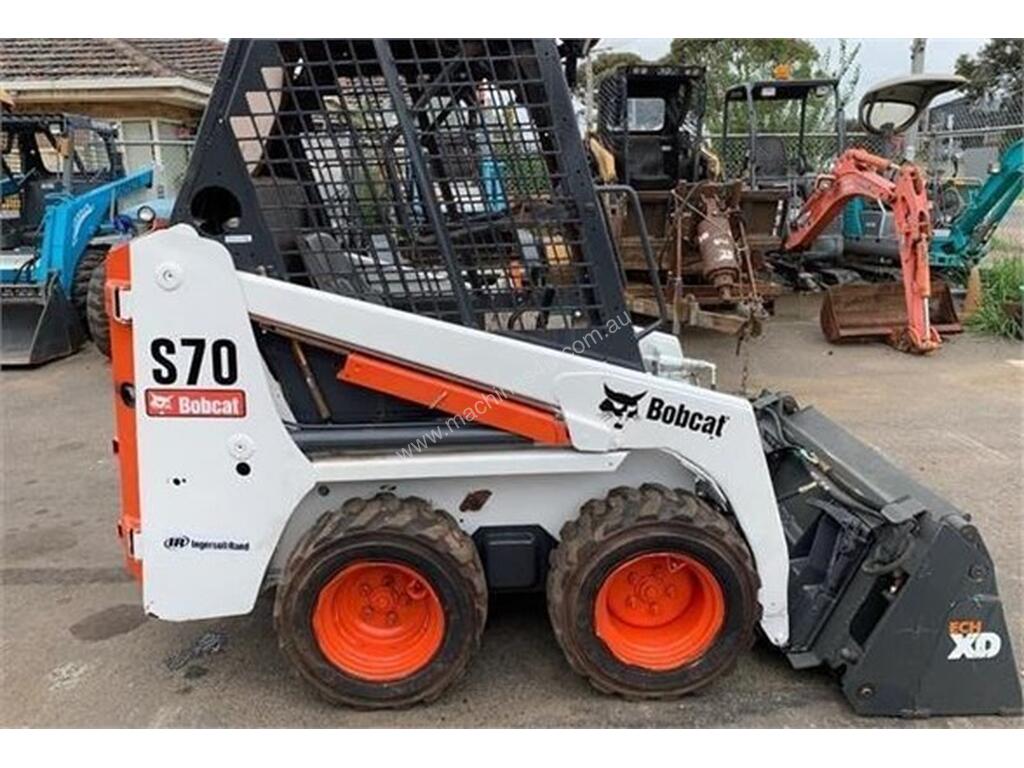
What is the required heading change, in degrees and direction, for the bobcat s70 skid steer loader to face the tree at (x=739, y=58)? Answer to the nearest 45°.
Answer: approximately 90° to its left

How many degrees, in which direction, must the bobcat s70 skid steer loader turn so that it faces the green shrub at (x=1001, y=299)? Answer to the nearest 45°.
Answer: approximately 45° to its left

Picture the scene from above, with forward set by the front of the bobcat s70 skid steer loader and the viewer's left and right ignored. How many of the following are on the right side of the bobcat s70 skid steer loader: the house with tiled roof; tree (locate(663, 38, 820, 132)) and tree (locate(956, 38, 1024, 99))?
0

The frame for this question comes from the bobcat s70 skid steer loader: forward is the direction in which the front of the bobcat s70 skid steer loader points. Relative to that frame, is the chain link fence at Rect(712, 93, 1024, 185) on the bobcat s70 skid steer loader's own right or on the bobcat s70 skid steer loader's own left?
on the bobcat s70 skid steer loader's own left

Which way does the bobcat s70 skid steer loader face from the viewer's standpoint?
to the viewer's right

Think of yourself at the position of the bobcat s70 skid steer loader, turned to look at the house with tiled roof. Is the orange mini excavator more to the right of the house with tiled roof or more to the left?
right

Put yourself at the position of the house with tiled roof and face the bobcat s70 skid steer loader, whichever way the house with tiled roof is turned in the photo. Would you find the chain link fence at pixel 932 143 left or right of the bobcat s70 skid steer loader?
left

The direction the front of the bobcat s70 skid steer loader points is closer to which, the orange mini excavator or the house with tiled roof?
the orange mini excavator

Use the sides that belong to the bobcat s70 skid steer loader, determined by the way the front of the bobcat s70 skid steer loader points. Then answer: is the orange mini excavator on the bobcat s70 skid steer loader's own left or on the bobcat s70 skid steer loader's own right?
on the bobcat s70 skid steer loader's own left

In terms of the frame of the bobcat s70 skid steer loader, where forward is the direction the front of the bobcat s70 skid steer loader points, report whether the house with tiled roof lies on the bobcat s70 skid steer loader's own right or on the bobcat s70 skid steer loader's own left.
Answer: on the bobcat s70 skid steer loader's own left

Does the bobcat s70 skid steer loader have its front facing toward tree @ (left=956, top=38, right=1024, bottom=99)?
no

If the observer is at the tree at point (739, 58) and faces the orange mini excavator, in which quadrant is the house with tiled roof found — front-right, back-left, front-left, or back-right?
front-right
